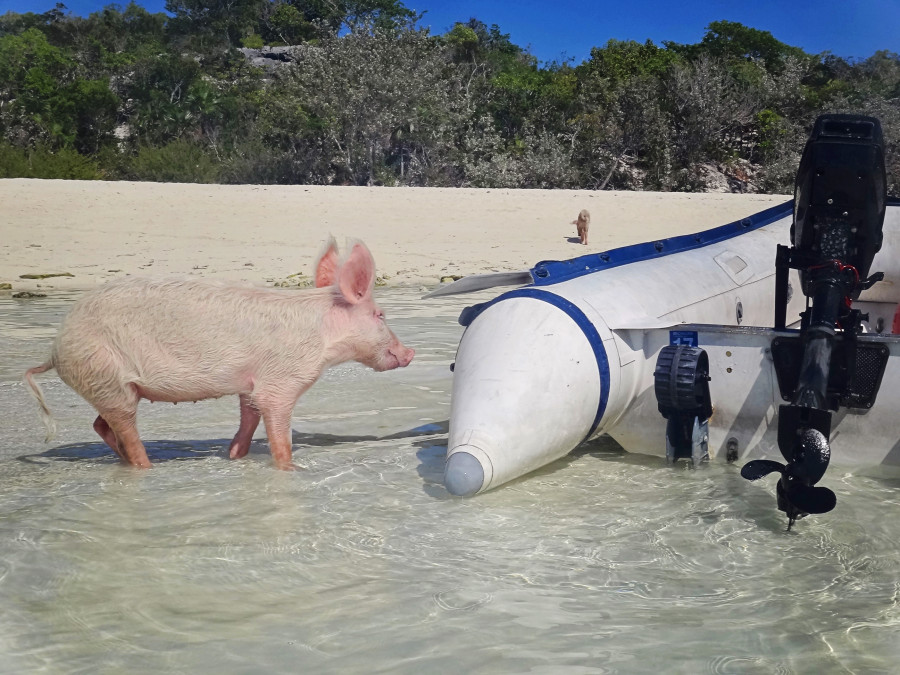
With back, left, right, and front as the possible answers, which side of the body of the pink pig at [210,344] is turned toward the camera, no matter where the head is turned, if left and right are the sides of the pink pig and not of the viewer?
right

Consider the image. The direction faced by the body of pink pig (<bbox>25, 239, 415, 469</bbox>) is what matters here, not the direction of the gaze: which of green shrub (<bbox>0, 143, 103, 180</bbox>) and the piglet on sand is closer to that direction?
the piglet on sand

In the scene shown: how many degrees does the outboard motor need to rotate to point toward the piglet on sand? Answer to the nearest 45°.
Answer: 0° — it already faces it

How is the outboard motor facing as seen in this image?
away from the camera

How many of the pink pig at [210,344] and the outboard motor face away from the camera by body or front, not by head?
1

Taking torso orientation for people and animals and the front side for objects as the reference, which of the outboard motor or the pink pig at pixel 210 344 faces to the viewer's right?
the pink pig

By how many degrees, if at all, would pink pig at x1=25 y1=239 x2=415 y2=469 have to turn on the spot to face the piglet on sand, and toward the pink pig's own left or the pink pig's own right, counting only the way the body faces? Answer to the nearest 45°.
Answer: approximately 45° to the pink pig's own left

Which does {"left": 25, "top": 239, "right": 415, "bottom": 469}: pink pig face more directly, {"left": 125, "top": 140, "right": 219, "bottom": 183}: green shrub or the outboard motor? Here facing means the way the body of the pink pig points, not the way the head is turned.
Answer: the outboard motor

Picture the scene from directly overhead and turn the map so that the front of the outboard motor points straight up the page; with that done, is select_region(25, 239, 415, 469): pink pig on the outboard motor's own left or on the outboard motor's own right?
on the outboard motor's own left
